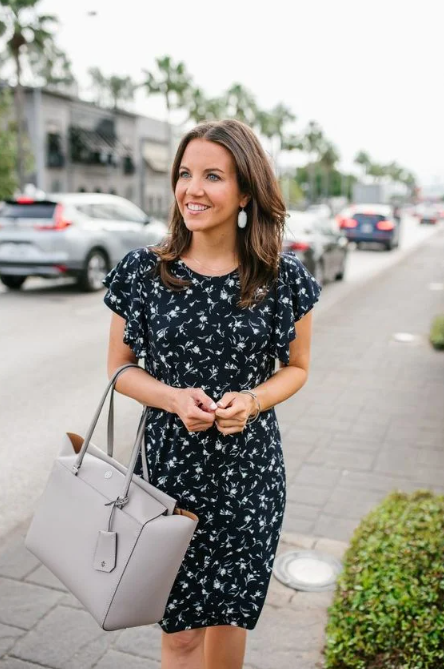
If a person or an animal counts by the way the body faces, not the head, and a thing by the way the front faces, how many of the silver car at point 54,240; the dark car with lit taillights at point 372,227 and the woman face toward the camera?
1

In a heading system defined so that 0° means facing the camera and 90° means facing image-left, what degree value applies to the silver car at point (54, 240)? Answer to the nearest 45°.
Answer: approximately 225°

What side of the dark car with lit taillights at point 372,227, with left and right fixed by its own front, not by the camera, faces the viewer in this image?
back

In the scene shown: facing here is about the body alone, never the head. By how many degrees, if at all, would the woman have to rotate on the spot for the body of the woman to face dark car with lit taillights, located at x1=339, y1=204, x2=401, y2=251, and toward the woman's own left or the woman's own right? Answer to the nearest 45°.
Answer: approximately 180°

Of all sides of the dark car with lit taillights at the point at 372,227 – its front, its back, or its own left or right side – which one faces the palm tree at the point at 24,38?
left

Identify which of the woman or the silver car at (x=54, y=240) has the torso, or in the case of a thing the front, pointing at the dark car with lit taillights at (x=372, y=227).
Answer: the silver car

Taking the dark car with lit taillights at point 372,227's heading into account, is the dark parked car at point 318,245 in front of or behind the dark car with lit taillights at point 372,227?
behind

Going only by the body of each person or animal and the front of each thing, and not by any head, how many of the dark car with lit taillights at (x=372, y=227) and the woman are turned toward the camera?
1

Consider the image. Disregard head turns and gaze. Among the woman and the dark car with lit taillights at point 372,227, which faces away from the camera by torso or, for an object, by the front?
the dark car with lit taillights

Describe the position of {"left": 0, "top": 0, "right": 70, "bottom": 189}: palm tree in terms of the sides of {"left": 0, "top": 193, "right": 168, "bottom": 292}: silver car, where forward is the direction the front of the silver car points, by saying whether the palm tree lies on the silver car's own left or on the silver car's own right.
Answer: on the silver car's own left

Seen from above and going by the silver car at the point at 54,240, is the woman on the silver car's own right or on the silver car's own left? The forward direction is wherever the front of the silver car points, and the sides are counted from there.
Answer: on the silver car's own right

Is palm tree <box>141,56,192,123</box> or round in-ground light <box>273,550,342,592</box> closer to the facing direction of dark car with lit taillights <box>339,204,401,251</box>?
the palm tree

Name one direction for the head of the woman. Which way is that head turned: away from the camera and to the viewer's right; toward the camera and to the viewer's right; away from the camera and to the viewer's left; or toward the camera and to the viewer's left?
toward the camera and to the viewer's left

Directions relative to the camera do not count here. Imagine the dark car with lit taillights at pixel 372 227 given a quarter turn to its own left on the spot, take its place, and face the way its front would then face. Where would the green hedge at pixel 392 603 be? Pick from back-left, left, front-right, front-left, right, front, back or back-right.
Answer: left

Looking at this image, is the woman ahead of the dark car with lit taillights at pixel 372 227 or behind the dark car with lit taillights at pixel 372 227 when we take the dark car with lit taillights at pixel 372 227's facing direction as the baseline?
behind
